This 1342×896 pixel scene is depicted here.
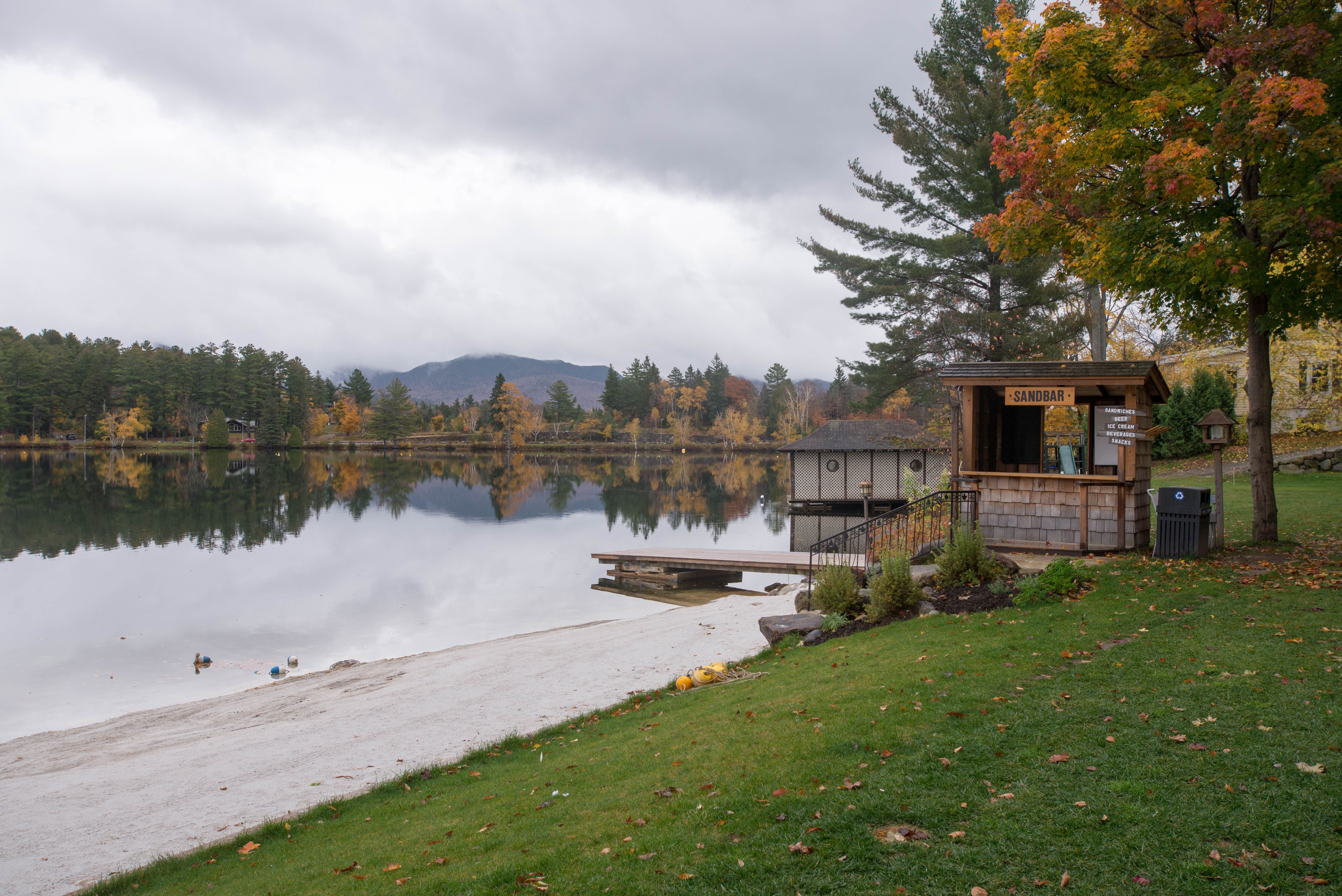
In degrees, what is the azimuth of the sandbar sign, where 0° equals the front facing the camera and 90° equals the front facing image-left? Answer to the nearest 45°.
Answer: approximately 0°

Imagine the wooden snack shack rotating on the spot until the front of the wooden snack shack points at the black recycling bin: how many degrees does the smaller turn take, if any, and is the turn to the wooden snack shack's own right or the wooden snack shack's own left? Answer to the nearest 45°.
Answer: approximately 45° to the wooden snack shack's own left

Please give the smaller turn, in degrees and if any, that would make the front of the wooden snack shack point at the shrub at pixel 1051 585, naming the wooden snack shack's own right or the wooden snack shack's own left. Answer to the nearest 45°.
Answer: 0° — it already faces it

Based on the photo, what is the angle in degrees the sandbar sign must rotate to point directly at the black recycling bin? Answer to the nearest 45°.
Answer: approximately 45° to its left

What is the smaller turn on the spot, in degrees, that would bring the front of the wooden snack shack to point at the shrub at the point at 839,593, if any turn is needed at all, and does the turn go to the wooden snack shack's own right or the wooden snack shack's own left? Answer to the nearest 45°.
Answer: approximately 45° to the wooden snack shack's own right

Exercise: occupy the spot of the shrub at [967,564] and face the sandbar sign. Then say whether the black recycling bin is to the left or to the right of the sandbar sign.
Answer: right

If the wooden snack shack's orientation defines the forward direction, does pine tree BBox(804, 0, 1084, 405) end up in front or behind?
behind

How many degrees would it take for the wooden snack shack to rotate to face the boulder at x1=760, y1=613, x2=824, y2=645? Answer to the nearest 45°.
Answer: approximately 45° to its right

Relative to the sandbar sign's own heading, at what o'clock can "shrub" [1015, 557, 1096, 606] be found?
The shrub is roughly at 12 o'clock from the sandbar sign.

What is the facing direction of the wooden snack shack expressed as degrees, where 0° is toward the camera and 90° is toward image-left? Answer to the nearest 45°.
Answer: approximately 0°

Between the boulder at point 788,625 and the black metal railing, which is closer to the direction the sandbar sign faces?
the boulder

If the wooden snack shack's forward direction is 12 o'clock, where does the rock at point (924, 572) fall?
The rock is roughly at 1 o'clock from the wooden snack shack.
